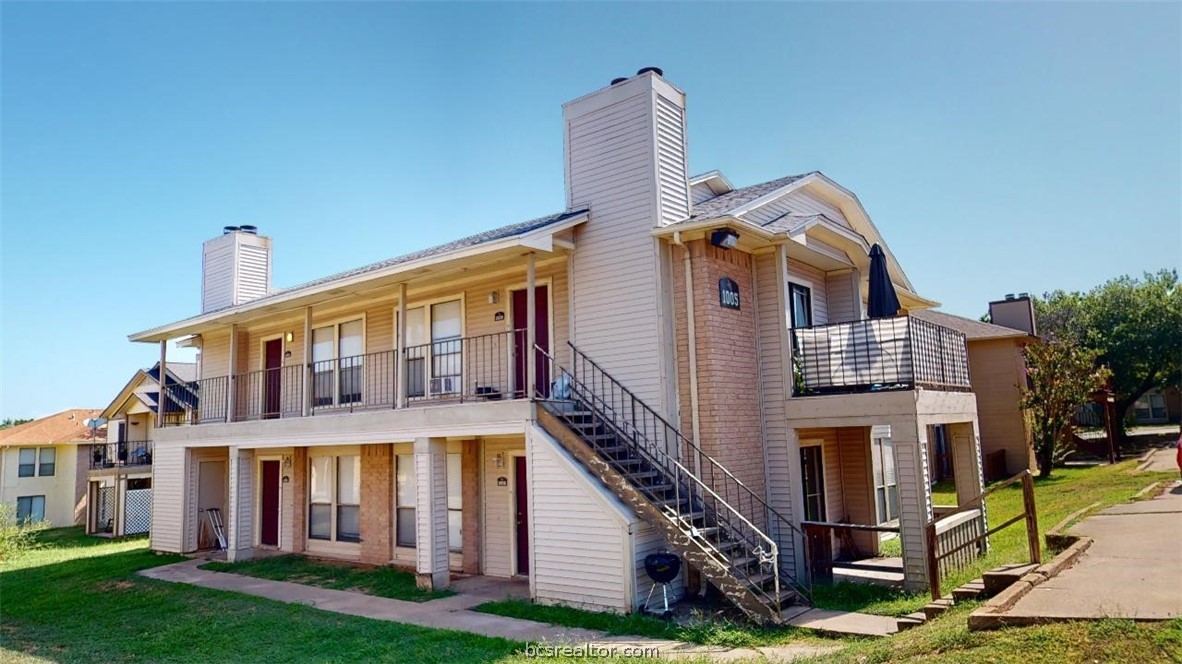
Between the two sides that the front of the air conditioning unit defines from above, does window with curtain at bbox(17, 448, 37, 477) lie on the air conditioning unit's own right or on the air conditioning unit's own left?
on the air conditioning unit's own right

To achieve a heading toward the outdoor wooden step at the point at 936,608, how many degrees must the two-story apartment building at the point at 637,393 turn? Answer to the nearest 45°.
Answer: approximately 90° to its left

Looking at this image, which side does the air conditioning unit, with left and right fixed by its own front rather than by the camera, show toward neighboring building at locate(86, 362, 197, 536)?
right

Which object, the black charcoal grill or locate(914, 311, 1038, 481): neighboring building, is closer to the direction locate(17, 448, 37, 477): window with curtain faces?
the black charcoal grill

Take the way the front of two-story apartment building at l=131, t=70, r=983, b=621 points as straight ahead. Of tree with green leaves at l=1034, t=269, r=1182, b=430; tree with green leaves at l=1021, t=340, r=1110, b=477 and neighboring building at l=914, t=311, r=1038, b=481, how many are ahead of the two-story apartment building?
0

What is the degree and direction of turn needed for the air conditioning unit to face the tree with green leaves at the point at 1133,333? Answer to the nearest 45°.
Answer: approximately 180°

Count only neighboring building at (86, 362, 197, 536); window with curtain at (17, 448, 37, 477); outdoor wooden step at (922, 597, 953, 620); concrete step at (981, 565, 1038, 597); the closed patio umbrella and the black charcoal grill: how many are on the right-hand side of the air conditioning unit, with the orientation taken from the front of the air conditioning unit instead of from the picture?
2

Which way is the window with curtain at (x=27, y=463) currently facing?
toward the camera

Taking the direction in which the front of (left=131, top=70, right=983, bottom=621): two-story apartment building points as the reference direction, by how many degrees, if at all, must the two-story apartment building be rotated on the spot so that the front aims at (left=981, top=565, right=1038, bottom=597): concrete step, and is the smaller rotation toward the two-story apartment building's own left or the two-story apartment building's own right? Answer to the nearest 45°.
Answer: approximately 90° to the two-story apartment building's own left

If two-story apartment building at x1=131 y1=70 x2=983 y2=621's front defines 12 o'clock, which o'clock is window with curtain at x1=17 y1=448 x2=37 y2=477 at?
The window with curtain is roughly at 3 o'clock from the two-story apartment building.

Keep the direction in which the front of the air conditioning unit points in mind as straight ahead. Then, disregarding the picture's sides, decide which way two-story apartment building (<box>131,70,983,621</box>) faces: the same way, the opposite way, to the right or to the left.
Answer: the same way

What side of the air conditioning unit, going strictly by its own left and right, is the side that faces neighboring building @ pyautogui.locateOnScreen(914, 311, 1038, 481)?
back

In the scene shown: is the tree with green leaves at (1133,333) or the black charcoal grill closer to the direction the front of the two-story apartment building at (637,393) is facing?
the black charcoal grill

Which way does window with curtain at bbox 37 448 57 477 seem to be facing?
toward the camera

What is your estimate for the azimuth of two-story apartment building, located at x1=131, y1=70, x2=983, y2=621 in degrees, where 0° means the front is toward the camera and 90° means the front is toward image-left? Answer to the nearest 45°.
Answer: approximately 45°

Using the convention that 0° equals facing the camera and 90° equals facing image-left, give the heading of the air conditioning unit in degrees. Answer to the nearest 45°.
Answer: approximately 45°
